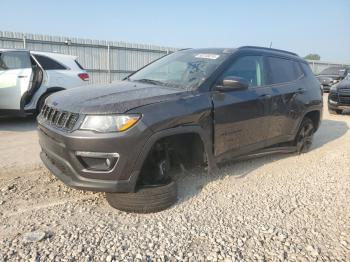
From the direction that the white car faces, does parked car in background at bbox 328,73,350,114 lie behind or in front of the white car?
behind

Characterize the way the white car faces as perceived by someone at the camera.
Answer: facing to the left of the viewer

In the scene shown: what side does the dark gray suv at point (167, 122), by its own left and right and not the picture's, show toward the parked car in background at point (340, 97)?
back

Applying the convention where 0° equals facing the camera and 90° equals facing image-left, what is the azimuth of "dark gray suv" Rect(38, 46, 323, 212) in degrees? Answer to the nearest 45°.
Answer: approximately 45°

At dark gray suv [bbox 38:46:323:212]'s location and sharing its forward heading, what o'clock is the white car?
The white car is roughly at 3 o'clock from the dark gray suv.
